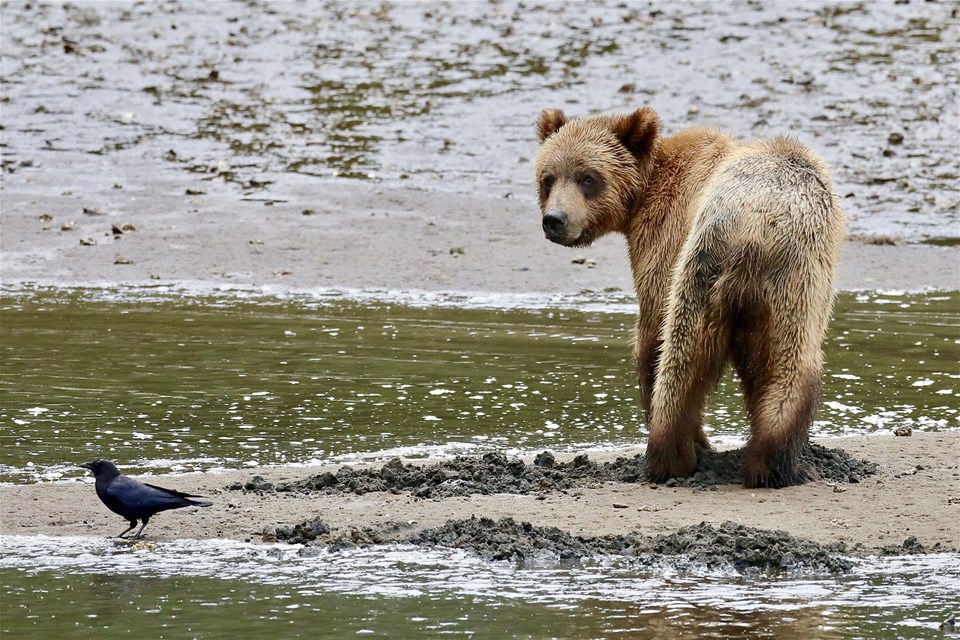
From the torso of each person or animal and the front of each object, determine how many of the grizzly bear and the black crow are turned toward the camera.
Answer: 0

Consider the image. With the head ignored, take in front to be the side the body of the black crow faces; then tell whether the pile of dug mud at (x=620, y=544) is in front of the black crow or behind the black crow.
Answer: behind

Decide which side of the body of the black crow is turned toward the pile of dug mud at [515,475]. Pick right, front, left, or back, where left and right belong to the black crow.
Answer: back

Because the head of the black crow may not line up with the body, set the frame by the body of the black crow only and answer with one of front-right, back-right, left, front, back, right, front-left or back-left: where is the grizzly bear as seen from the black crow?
back

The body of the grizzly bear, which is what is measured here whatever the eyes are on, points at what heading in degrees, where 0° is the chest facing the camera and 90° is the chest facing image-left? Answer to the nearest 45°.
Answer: approximately 135°

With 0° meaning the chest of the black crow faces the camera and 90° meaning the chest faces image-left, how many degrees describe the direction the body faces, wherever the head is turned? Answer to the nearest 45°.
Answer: approximately 90°
